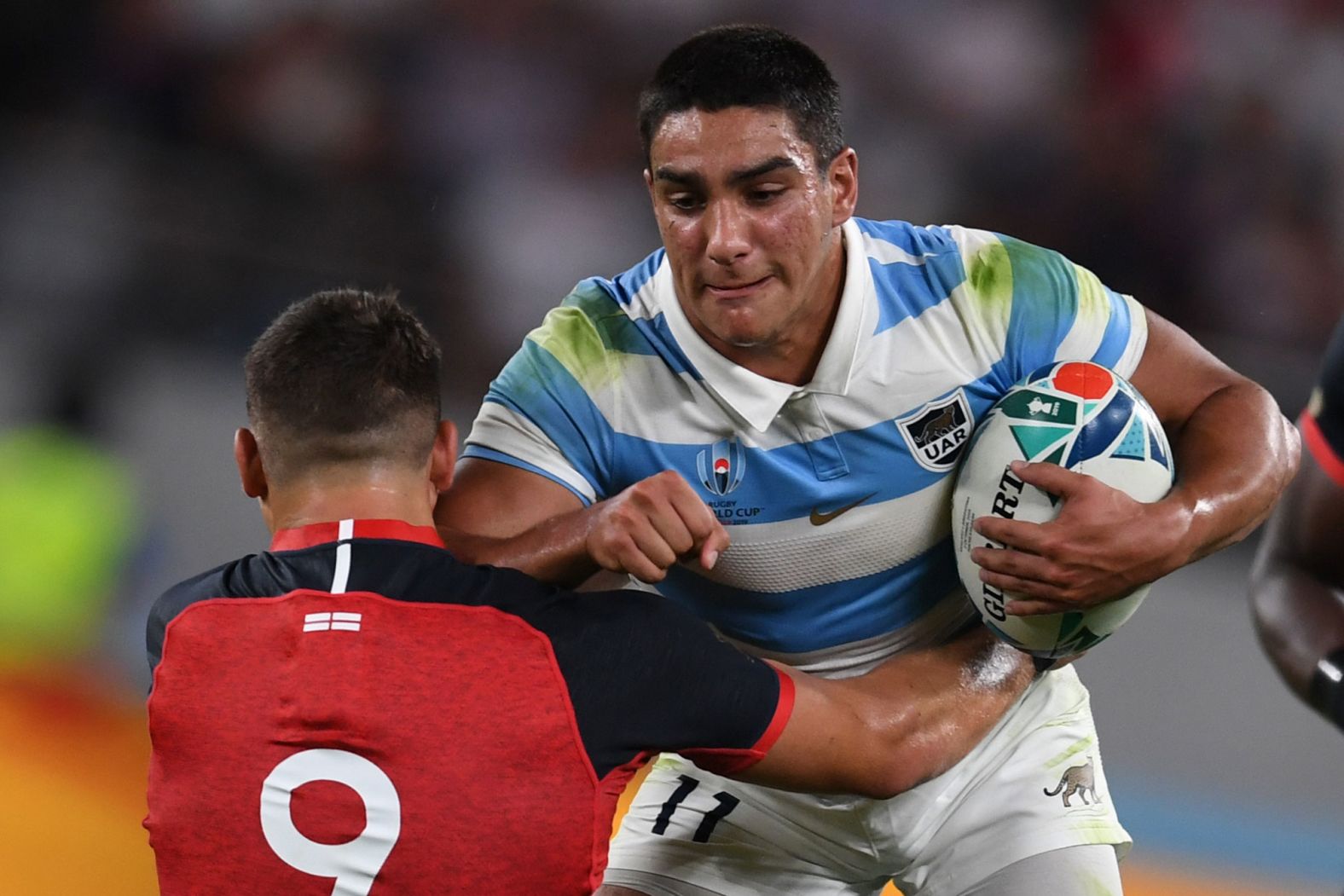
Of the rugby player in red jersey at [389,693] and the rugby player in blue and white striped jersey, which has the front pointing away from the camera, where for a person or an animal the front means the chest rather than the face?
the rugby player in red jersey

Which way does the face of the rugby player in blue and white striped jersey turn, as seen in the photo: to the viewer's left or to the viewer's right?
to the viewer's left

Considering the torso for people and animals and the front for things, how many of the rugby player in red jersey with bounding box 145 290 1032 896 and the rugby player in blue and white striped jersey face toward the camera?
1

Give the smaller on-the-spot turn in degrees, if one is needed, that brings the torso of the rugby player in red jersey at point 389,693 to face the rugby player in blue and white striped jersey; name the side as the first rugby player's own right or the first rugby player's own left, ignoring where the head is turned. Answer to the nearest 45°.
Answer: approximately 45° to the first rugby player's own right

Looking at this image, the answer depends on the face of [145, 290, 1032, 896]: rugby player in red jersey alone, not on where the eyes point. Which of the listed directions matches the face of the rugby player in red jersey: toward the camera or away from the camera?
away from the camera

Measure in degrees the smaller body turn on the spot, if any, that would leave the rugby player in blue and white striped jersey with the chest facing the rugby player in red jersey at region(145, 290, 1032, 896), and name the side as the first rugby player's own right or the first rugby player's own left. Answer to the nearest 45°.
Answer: approximately 45° to the first rugby player's own right

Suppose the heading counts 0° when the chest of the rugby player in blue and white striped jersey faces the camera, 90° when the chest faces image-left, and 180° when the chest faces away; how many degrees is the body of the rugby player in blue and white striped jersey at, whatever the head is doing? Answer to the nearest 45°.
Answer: approximately 0°

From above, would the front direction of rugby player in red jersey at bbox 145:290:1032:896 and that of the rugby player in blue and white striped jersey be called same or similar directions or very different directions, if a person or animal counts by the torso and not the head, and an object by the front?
very different directions

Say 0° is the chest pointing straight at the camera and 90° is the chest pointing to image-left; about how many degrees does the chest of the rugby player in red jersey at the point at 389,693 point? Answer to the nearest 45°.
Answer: approximately 180°
